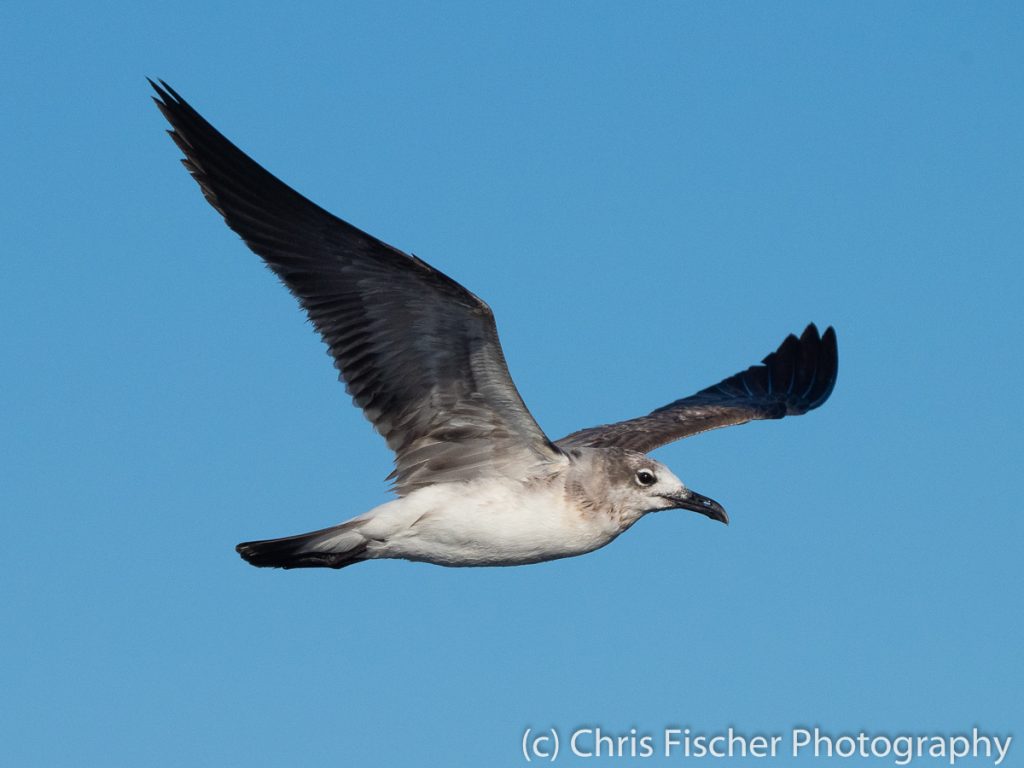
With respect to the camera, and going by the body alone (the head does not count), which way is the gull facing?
to the viewer's right
